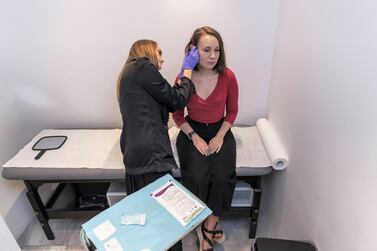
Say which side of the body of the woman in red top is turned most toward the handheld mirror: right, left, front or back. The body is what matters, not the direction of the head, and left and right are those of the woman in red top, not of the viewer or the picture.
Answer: right

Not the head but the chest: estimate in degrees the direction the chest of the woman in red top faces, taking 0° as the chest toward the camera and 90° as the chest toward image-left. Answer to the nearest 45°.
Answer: approximately 0°

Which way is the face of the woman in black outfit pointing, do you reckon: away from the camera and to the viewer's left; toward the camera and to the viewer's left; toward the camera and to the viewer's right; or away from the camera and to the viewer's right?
away from the camera and to the viewer's right

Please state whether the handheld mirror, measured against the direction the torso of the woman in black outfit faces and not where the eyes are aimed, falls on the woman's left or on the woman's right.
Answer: on the woman's left

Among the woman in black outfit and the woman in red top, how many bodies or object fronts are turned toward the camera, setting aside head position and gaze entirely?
1

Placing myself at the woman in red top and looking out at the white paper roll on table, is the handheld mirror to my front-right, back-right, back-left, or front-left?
back-left

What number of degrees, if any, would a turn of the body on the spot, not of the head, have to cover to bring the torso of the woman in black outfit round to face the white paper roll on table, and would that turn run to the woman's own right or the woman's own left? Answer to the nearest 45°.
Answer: approximately 45° to the woman's own right

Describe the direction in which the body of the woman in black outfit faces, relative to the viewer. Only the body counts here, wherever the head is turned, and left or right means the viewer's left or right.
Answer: facing away from the viewer and to the right of the viewer
